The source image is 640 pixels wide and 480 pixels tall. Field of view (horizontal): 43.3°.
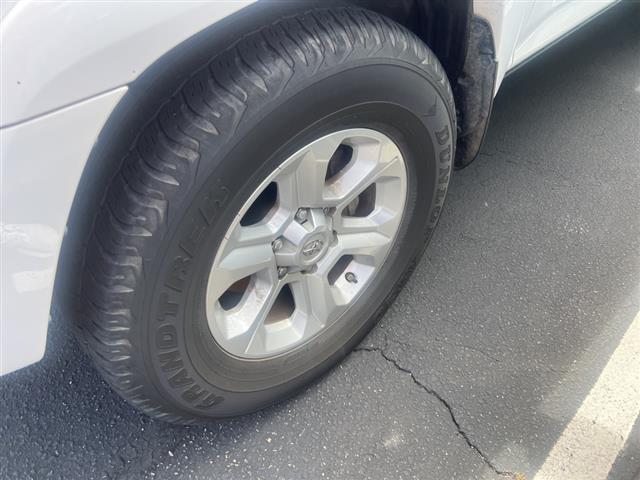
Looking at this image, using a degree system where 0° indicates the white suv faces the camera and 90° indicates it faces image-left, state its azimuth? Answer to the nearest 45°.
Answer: approximately 45°
